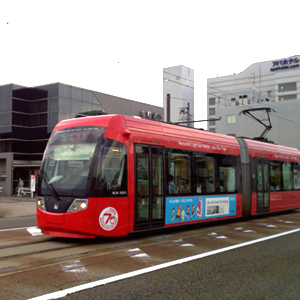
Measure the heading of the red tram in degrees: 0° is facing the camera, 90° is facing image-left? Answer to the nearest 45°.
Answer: approximately 45°

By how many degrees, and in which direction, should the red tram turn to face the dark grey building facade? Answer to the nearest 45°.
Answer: approximately 90° to its right
